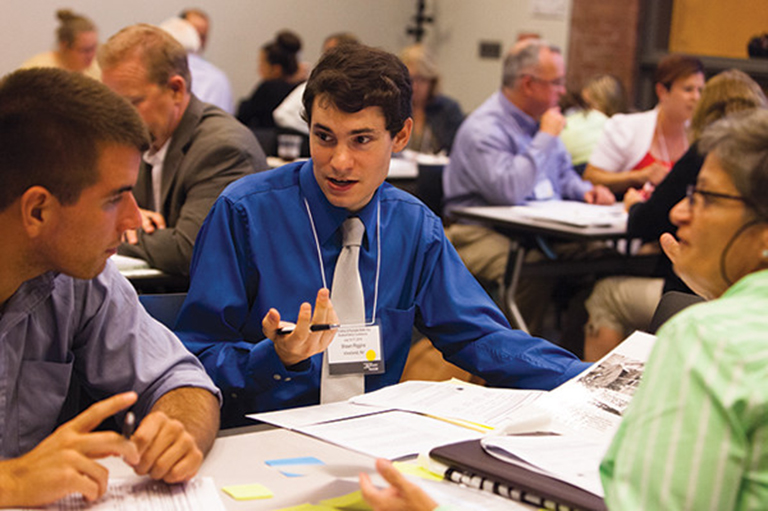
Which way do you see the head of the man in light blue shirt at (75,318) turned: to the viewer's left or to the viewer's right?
to the viewer's right

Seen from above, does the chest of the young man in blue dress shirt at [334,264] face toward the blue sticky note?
yes

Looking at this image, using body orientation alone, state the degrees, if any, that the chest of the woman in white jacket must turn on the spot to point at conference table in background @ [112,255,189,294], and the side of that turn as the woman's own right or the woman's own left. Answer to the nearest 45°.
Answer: approximately 90° to the woman's own right

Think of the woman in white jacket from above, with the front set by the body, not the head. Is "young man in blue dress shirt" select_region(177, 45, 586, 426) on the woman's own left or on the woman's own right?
on the woman's own right

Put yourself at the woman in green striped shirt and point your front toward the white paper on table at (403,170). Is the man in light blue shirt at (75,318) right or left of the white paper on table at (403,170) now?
left

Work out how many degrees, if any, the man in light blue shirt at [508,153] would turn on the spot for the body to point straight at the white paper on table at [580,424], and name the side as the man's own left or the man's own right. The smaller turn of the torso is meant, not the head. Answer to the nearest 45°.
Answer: approximately 90° to the man's own right

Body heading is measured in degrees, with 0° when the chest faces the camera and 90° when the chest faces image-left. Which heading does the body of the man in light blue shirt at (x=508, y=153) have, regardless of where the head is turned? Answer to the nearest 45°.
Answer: approximately 270°

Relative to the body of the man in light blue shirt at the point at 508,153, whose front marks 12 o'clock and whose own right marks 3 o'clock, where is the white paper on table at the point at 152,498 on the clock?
The white paper on table is roughly at 3 o'clock from the man in light blue shirt.

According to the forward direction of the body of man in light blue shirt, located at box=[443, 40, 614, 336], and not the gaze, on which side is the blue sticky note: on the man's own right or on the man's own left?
on the man's own right
